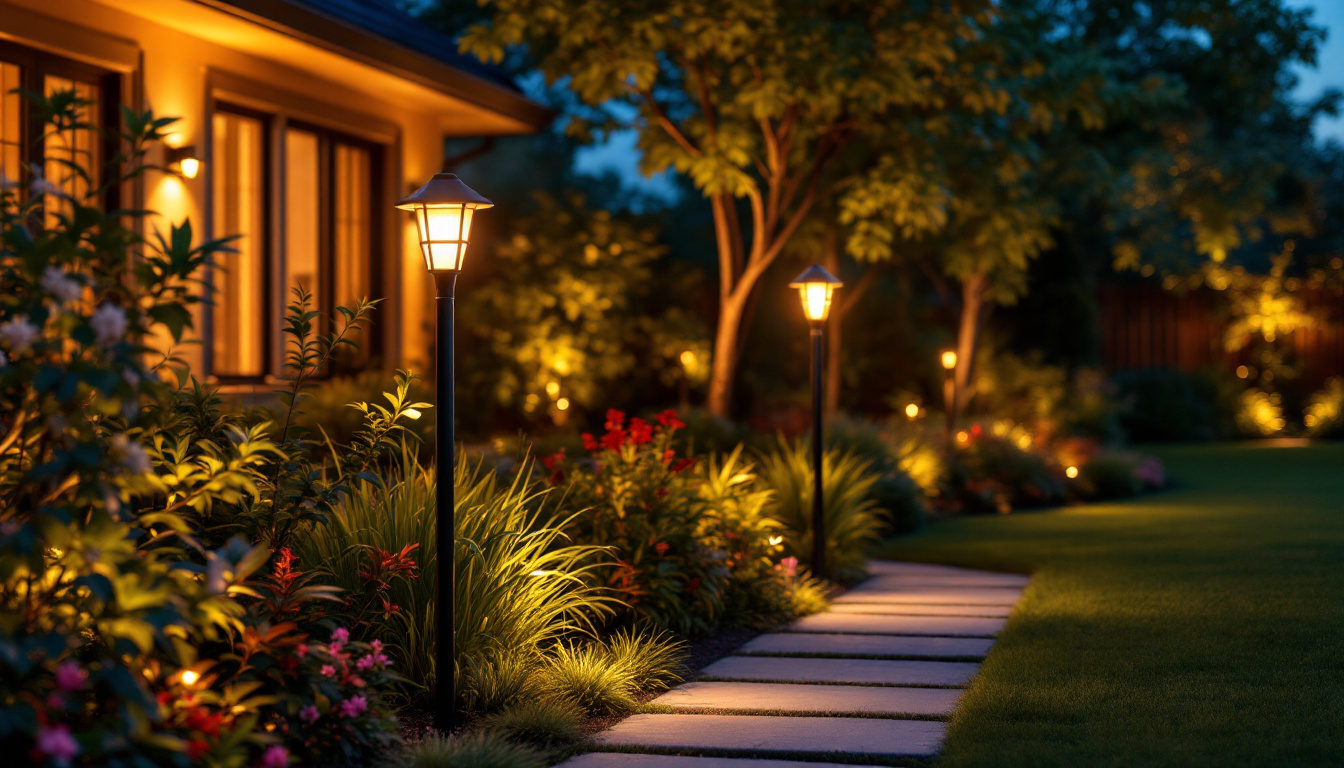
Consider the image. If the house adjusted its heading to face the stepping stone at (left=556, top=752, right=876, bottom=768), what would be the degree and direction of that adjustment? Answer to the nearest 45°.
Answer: approximately 45° to its right

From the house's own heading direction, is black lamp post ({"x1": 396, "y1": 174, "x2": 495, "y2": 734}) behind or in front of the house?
in front

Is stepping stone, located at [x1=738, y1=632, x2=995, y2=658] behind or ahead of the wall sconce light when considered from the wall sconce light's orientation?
ahead

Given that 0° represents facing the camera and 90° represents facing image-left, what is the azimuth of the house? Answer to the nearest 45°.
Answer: approximately 315°

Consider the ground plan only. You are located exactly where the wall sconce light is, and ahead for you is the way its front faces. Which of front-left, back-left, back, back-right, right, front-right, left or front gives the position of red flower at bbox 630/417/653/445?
front

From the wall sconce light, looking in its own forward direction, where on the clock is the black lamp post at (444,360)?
The black lamp post is roughly at 1 o'clock from the wall sconce light.

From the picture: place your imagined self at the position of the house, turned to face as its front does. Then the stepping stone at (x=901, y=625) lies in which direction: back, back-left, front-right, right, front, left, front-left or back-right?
front

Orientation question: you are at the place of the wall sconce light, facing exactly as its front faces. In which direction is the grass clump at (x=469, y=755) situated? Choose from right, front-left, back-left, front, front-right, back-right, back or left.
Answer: front-right

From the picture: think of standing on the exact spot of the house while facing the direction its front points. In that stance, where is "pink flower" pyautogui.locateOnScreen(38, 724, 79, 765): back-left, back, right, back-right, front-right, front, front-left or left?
front-right

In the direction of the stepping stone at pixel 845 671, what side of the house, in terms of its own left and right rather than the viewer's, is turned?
front

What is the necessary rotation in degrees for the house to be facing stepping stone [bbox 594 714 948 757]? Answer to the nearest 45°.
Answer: approximately 45° to its right

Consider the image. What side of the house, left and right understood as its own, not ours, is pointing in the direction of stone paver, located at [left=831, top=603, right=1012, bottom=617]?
front

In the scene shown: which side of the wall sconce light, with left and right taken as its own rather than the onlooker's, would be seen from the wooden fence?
left

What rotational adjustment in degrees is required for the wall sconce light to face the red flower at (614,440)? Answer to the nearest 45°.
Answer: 0° — it already faces it

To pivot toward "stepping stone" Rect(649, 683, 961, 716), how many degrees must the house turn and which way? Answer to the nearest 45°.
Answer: approximately 45° to its right
